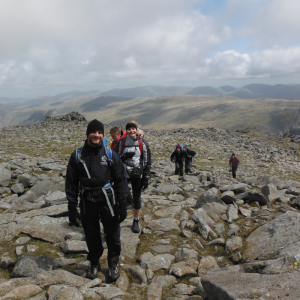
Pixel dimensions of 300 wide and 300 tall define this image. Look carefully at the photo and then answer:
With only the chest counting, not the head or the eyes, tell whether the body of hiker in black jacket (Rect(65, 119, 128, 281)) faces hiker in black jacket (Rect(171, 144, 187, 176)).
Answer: no

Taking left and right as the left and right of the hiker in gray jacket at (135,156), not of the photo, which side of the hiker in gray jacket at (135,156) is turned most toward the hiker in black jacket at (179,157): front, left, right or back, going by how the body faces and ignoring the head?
back

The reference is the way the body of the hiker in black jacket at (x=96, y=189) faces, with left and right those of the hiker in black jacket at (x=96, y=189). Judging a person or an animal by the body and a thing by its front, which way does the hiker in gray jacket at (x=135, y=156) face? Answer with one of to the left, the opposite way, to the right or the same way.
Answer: the same way

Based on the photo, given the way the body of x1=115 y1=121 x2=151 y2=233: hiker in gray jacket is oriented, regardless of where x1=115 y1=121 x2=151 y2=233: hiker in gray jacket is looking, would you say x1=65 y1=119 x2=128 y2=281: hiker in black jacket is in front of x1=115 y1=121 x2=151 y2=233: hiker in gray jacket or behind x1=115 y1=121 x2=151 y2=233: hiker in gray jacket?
in front

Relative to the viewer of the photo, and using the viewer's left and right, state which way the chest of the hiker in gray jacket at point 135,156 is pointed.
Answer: facing the viewer

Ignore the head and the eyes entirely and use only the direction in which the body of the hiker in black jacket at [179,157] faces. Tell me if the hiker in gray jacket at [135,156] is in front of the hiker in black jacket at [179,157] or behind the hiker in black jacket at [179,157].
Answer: in front

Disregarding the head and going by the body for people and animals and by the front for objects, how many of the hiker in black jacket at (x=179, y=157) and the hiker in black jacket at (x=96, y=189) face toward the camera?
2

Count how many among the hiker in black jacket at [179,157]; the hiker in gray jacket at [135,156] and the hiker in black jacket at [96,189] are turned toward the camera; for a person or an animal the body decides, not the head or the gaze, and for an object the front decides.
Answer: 3

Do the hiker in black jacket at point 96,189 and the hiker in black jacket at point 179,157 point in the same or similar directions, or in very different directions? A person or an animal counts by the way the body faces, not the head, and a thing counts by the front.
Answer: same or similar directions

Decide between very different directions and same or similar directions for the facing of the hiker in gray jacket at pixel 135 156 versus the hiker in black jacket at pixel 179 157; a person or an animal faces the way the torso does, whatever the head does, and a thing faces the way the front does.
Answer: same or similar directions

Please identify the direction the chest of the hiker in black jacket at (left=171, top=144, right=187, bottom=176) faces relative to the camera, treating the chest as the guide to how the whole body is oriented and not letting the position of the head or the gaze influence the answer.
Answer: toward the camera
